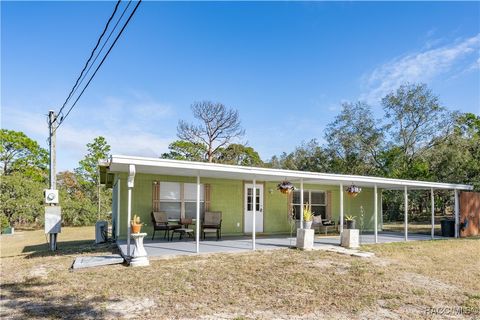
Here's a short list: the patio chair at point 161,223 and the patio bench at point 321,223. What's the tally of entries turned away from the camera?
0

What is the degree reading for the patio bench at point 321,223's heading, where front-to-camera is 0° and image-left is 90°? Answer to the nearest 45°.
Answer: approximately 315°

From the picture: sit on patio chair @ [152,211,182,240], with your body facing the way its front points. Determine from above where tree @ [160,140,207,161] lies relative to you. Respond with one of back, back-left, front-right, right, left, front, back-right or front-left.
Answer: back-left

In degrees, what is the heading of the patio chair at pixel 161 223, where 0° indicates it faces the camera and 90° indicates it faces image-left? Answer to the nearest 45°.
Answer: approximately 315°

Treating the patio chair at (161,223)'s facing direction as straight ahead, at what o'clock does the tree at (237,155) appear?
The tree is roughly at 8 o'clock from the patio chair.

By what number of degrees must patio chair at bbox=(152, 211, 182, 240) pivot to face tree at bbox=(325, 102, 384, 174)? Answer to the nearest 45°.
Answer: approximately 90° to its left
